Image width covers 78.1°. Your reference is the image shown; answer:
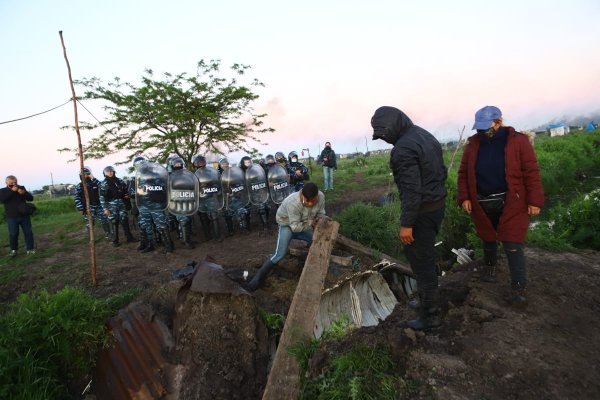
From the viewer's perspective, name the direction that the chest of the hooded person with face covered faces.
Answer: to the viewer's left

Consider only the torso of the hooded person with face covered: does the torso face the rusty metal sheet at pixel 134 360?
yes

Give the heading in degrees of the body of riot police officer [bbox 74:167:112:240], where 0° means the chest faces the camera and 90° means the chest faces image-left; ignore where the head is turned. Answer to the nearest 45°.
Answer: approximately 0°

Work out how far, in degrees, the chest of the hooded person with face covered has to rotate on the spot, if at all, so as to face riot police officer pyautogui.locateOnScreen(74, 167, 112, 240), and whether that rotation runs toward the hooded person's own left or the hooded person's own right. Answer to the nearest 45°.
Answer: approximately 45° to the hooded person's own right

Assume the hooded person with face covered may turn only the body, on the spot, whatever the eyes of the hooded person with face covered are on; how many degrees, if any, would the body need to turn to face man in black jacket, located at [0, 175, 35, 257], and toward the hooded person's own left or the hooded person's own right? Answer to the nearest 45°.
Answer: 0° — they already face them

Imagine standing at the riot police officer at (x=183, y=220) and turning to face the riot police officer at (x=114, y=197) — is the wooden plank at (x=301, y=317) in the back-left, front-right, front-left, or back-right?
back-left

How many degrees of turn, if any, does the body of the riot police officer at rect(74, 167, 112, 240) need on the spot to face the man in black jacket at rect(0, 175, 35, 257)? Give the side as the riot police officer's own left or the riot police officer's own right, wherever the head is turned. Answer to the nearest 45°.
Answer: approximately 90° to the riot police officer's own right

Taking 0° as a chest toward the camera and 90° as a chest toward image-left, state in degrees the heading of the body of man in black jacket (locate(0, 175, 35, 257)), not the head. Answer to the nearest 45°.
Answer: approximately 0°

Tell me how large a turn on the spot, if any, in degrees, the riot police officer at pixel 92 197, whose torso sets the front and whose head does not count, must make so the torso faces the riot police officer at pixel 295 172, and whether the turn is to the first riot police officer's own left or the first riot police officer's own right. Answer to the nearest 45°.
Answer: approximately 90° to the first riot police officer's own left

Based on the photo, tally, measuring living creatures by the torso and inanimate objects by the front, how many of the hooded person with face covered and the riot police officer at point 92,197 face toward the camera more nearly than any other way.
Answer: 1
